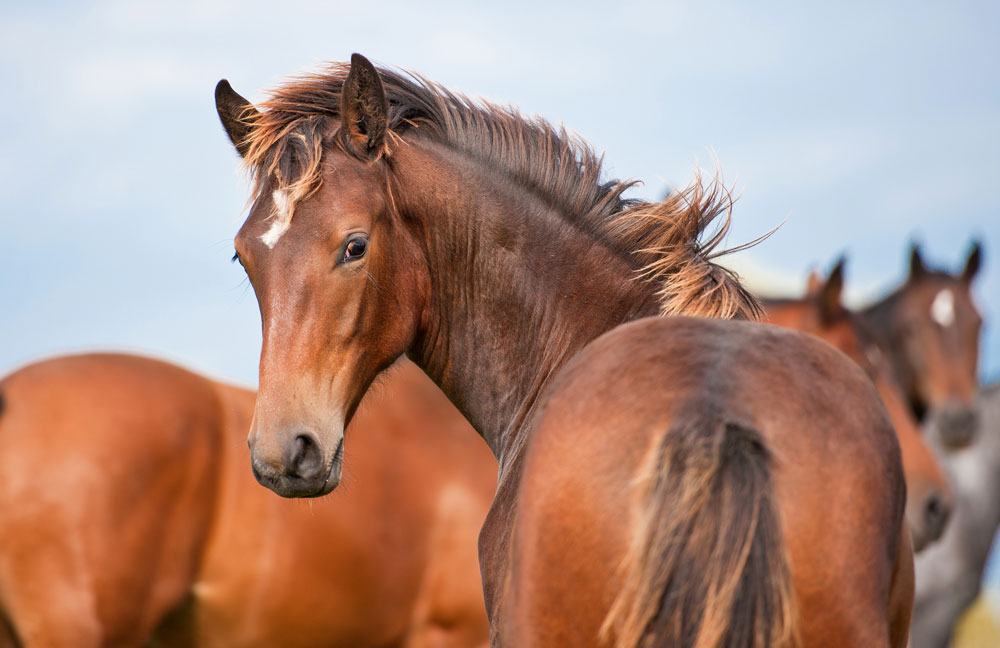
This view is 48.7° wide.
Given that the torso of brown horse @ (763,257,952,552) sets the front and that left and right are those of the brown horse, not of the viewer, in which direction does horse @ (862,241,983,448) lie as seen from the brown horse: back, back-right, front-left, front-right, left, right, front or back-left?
left

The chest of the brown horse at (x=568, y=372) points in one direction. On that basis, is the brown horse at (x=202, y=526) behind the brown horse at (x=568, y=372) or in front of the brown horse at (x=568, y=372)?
in front

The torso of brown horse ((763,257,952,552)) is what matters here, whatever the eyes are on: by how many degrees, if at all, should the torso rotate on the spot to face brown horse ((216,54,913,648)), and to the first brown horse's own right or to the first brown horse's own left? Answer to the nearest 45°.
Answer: approximately 90° to the first brown horse's own right

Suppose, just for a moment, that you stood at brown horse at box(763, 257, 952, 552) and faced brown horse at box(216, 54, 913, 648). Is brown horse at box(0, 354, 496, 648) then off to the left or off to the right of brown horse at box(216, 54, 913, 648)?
right

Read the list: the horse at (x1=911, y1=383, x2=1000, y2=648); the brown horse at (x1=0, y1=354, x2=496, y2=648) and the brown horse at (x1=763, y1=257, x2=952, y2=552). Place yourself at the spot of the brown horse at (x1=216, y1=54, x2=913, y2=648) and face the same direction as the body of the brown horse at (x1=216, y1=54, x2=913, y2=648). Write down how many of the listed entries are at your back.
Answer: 0

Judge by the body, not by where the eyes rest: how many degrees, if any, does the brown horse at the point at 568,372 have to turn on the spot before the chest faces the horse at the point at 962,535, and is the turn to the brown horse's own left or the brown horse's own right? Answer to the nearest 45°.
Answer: approximately 45° to the brown horse's own right

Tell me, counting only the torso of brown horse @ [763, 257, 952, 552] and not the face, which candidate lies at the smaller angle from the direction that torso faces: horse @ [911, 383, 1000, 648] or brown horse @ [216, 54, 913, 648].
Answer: the horse

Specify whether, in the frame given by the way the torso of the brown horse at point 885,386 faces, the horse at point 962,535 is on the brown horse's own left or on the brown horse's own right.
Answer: on the brown horse's own left

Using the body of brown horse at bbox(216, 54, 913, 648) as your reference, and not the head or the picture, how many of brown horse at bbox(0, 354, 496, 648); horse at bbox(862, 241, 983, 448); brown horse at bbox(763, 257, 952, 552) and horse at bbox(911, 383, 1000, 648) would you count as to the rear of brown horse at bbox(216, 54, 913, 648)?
0

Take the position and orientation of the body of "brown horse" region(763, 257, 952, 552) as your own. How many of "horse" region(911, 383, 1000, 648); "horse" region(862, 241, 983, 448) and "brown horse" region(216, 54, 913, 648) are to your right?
1

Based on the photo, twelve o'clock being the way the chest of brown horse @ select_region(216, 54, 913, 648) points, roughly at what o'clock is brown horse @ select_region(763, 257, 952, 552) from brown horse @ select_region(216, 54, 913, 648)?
brown horse @ select_region(763, 257, 952, 552) is roughly at 1 o'clock from brown horse @ select_region(216, 54, 913, 648).

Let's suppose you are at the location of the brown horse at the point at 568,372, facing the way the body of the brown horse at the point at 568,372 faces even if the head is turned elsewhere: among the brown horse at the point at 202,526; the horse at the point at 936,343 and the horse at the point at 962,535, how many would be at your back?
0

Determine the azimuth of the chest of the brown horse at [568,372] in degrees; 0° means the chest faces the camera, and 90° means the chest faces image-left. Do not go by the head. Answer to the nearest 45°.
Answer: approximately 180°
